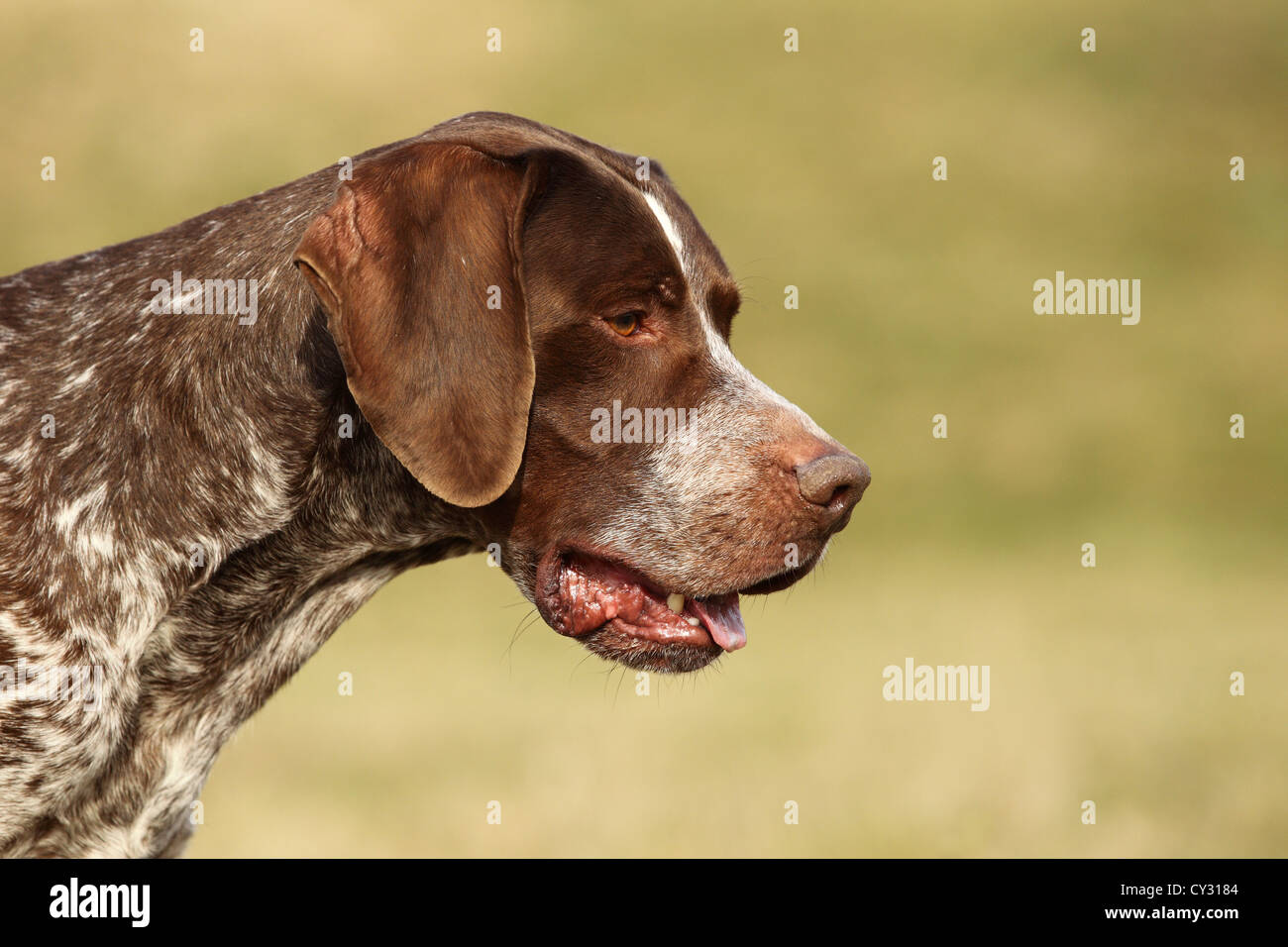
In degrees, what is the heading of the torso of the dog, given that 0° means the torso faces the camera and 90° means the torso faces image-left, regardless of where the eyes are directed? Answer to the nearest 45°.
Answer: approximately 270°
